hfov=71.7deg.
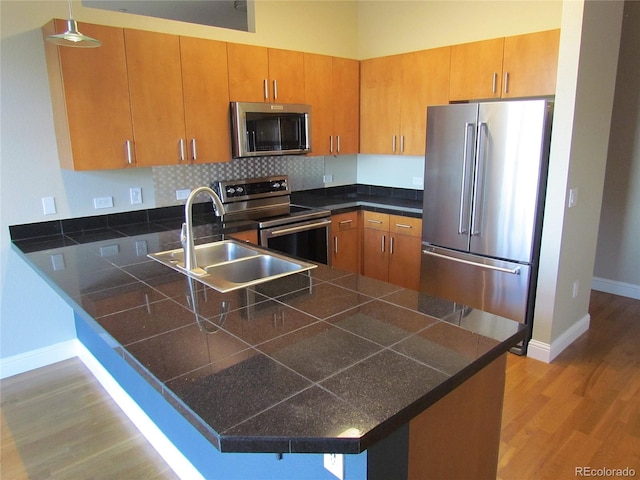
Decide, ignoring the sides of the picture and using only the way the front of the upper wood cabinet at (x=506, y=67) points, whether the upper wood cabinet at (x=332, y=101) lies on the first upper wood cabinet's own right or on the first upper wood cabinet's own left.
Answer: on the first upper wood cabinet's own right

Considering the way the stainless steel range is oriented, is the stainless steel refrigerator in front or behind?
in front

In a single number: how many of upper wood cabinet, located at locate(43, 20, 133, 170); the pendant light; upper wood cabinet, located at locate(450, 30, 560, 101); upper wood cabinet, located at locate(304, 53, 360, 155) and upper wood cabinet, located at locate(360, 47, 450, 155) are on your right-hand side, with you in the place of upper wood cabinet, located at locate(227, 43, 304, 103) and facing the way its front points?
2

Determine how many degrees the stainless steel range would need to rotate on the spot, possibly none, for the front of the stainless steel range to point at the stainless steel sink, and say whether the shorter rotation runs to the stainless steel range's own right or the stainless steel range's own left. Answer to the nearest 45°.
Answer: approximately 45° to the stainless steel range's own right

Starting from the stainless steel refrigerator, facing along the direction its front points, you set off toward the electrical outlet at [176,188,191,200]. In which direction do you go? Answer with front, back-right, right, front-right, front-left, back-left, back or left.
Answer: front-right

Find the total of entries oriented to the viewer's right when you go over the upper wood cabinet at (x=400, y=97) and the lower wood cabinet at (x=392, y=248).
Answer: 0

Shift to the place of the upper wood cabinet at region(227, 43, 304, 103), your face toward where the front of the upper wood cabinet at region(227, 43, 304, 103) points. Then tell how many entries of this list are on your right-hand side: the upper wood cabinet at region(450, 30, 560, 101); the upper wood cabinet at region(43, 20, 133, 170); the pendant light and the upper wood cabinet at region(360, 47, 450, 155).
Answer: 2

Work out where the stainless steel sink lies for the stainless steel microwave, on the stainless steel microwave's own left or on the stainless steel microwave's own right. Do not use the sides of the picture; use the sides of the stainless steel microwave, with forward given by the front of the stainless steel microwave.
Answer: on the stainless steel microwave's own right

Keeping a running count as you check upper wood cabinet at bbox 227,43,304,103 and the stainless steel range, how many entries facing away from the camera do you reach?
0

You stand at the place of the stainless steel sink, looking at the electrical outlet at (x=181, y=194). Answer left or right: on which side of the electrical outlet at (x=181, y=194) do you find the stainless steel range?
right

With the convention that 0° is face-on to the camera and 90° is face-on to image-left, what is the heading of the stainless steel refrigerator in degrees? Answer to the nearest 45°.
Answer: approximately 45°
